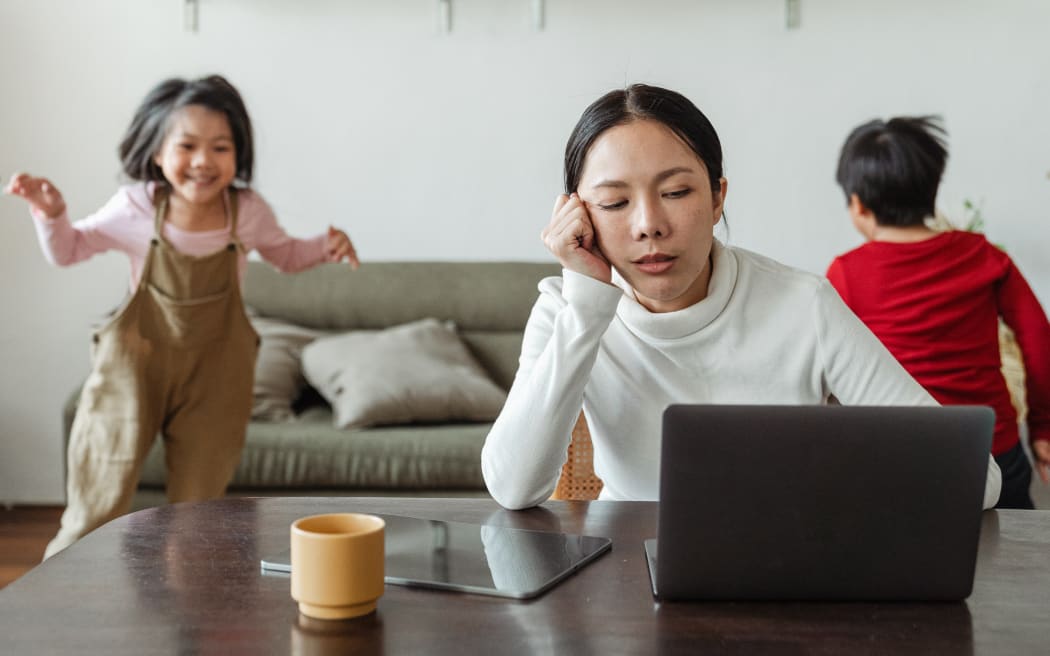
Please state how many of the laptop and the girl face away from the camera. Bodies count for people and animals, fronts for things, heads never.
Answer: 1

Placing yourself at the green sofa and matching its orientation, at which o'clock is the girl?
The girl is roughly at 1 o'clock from the green sofa.

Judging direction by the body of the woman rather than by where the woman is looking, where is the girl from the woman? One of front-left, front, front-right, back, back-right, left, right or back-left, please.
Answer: back-right

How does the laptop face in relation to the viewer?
away from the camera

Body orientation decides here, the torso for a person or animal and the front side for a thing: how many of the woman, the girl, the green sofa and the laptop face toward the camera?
3

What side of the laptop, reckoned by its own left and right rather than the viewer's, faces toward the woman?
front

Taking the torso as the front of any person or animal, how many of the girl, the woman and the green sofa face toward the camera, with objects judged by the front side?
3

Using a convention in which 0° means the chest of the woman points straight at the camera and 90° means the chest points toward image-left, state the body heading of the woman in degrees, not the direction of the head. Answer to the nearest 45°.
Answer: approximately 0°

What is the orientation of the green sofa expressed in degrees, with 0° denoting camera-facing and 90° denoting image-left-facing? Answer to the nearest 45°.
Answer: approximately 0°

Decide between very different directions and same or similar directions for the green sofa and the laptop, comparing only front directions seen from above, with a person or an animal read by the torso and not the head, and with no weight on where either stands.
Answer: very different directions

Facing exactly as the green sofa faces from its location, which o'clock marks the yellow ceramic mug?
The yellow ceramic mug is roughly at 12 o'clock from the green sofa.
